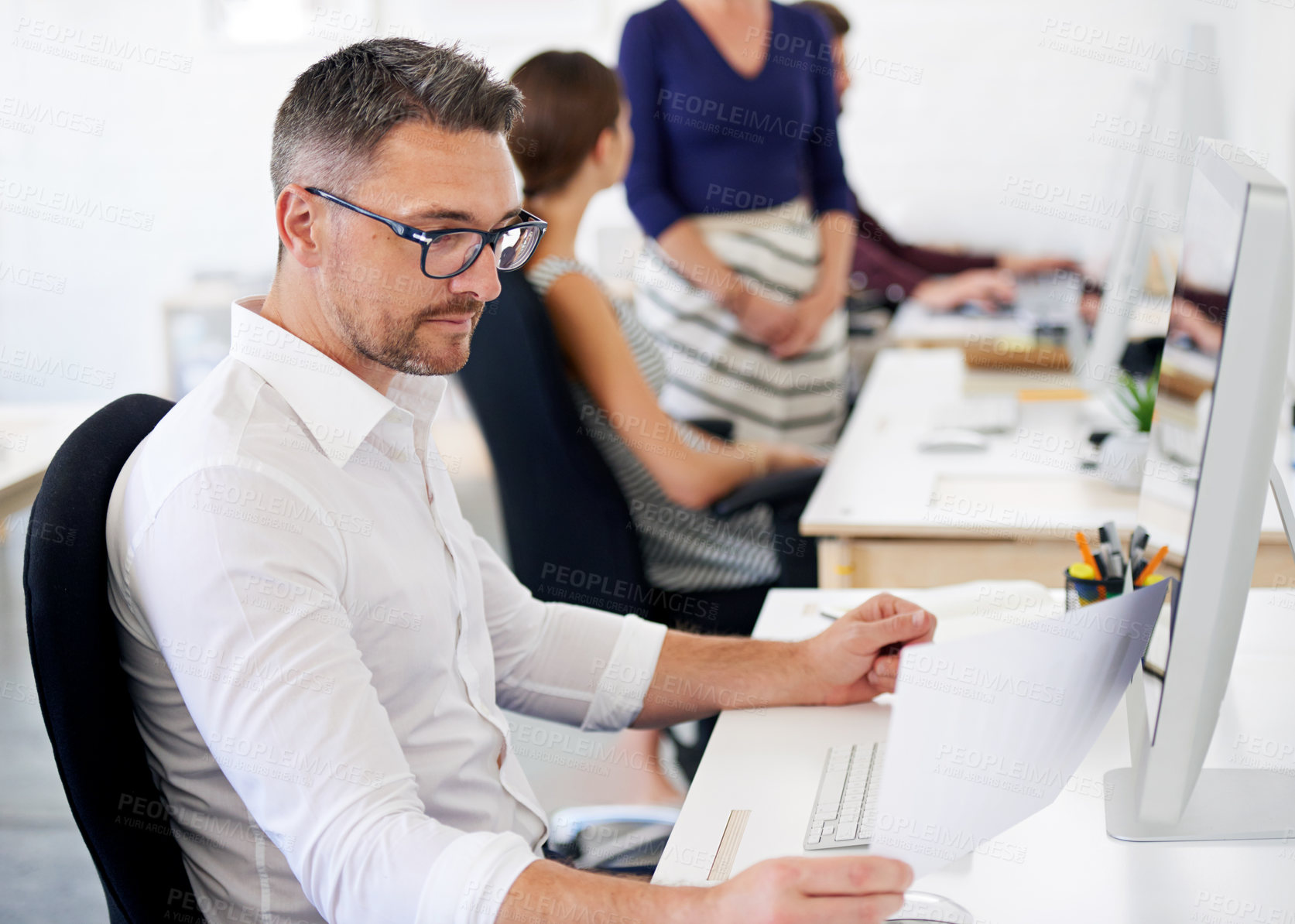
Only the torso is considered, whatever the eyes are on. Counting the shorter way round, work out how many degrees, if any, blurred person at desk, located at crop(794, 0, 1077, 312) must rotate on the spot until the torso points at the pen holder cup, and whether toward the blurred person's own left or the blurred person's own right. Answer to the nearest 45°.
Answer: approximately 90° to the blurred person's own right

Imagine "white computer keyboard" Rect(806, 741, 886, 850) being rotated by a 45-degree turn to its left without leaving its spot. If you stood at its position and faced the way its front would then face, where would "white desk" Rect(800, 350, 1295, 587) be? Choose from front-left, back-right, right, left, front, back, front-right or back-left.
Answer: back-right

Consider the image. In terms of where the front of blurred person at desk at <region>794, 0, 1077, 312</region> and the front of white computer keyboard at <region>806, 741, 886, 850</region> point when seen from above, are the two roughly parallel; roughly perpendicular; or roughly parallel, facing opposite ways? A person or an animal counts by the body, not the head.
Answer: roughly parallel, facing opposite ways

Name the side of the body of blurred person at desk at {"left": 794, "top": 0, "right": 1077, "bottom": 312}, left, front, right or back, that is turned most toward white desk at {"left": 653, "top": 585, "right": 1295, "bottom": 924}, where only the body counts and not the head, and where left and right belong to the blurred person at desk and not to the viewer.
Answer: right

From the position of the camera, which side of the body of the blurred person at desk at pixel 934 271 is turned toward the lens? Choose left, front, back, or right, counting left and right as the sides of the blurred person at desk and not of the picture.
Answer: right

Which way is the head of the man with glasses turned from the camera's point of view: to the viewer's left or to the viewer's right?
to the viewer's right

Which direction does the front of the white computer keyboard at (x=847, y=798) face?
to the viewer's left

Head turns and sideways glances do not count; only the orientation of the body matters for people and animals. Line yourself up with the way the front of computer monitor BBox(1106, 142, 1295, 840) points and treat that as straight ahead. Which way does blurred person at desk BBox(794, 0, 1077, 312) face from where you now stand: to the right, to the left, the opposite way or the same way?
the opposite way

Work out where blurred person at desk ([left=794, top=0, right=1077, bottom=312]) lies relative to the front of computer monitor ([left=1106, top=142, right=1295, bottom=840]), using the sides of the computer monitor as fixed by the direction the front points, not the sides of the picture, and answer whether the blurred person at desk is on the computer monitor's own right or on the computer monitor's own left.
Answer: on the computer monitor's own right

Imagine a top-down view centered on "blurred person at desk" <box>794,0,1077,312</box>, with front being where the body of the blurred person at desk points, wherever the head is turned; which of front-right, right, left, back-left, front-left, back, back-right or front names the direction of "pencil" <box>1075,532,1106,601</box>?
right

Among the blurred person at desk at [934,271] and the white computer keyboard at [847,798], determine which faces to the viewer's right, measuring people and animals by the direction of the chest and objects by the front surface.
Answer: the blurred person at desk

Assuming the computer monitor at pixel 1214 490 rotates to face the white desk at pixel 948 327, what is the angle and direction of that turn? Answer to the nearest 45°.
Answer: approximately 90° to its right

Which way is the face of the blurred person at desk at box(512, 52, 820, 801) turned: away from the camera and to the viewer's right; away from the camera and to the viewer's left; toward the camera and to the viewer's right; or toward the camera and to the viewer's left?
away from the camera and to the viewer's right

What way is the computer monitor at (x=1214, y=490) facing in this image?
to the viewer's left
